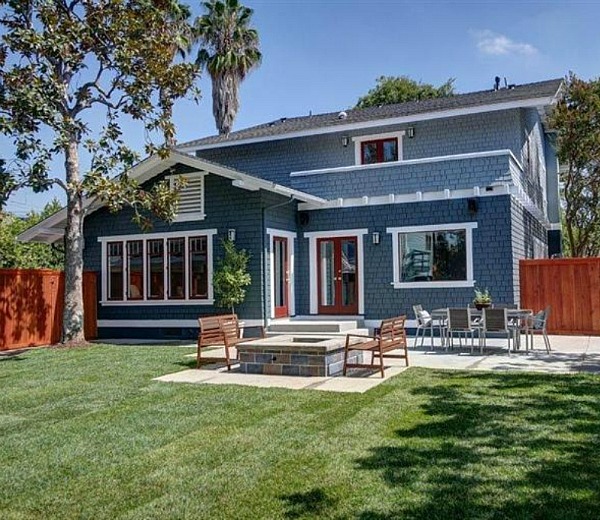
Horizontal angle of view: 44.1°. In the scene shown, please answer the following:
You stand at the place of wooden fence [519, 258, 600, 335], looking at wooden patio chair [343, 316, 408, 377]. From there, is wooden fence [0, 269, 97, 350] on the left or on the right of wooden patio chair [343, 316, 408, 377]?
right

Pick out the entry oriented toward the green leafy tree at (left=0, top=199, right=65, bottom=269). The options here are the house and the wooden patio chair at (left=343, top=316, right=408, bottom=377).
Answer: the wooden patio chair

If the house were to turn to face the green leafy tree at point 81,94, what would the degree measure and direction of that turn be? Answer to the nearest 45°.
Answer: approximately 90° to its right

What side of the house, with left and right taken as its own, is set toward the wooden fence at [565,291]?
left

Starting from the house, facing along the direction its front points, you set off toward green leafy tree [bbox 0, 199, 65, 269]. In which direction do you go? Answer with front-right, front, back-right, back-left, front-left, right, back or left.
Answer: back-right

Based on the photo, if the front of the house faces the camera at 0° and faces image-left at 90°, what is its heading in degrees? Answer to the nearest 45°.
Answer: approximately 0°

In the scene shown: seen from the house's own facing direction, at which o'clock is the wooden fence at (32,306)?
The wooden fence is roughly at 3 o'clock from the house.

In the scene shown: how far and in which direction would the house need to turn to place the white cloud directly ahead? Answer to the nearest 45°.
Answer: approximately 135° to its left

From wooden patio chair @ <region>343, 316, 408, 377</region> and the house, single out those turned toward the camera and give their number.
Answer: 1

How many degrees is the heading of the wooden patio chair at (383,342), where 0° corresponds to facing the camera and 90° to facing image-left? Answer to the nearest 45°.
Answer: approximately 135°

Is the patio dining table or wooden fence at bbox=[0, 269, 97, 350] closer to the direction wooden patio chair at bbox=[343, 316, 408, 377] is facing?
the wooden fence

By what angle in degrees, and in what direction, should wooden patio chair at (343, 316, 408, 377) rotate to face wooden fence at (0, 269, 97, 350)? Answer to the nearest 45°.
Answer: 0° — it already faces it
